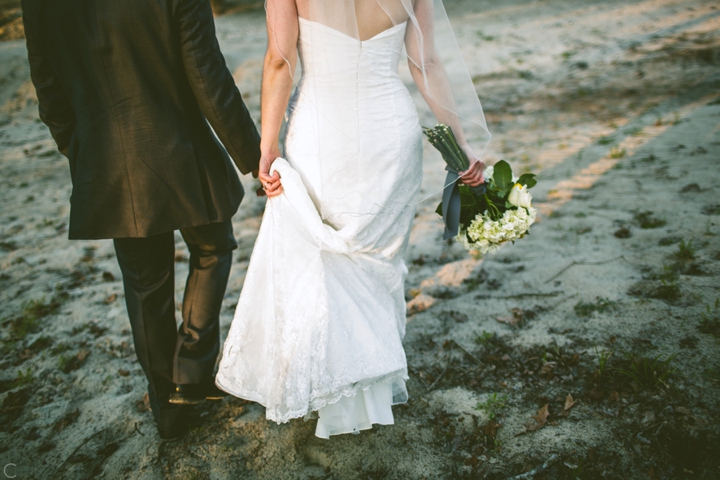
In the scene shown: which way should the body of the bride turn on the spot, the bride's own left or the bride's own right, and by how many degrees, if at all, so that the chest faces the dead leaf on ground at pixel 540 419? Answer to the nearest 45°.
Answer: approximately 90° to the bride's own right

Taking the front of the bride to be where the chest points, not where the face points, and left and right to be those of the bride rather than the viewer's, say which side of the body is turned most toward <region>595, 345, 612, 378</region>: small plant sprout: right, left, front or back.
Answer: right

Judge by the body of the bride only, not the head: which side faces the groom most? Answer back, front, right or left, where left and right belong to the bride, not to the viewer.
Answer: left

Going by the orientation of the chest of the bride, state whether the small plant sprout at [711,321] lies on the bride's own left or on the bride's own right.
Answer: on the bride's own right

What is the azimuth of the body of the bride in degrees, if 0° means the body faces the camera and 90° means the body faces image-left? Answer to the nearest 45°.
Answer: approximately 180°

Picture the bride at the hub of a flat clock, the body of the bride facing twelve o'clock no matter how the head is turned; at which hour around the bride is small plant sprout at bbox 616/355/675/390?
The small plant sprout is roughly at 3 o'clock from the bride.

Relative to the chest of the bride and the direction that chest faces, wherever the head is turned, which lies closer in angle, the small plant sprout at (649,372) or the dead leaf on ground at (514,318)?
the dead leaf on ground

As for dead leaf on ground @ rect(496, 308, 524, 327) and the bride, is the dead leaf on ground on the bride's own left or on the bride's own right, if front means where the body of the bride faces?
on the bride's own right
